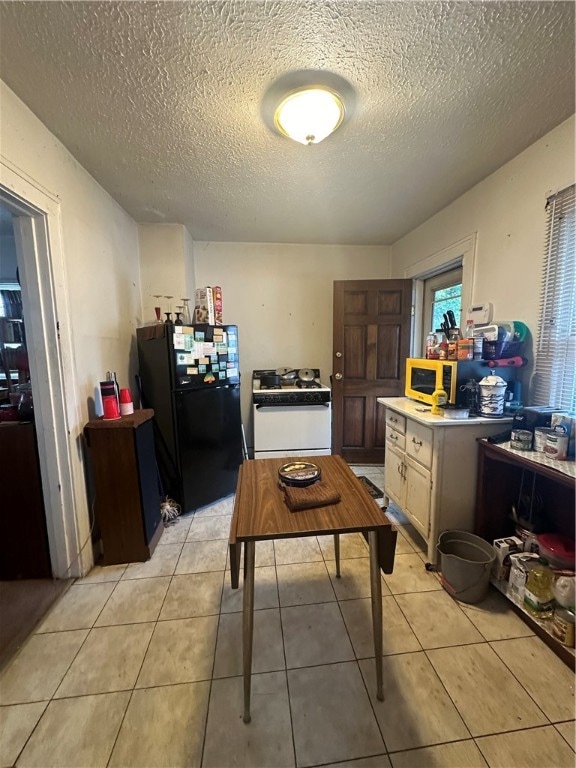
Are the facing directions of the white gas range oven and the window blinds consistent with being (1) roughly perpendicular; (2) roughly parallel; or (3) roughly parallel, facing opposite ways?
roughly perpendicular

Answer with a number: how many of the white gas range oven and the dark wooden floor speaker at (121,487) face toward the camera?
1

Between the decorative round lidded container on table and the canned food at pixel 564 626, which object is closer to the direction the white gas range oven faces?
the decorative round lidded container on table

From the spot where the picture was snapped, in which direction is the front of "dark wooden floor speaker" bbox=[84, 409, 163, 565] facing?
facing to the right of the viewer
